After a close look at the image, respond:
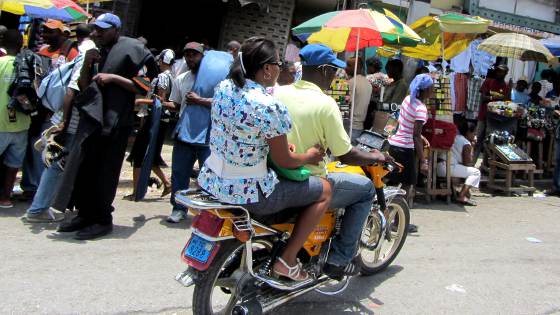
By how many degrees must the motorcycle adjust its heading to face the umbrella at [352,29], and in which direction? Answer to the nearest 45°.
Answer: approximately 45° to its left

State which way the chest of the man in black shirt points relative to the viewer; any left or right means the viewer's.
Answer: facing the viewer and to the left of the viewer

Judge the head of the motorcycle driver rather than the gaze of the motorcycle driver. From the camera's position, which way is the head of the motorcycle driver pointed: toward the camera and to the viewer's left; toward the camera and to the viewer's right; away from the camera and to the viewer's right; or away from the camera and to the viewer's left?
away from the camera and to the viewer's right

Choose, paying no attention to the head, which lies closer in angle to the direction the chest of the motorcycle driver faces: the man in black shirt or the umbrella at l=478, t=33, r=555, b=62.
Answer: the umbrella

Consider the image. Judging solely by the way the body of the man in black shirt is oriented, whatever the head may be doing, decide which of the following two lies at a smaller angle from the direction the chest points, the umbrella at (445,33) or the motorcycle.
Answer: the motorcycle

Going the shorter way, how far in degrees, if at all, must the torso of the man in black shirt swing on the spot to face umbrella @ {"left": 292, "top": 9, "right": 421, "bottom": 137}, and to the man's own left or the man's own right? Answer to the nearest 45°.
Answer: approximately 180°

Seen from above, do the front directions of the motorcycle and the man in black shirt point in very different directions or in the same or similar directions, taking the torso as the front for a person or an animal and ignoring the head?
very different directions

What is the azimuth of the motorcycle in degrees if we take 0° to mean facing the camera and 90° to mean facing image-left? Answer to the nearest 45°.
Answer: approximately 225°

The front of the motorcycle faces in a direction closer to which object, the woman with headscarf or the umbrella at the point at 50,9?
the woman with headscarf

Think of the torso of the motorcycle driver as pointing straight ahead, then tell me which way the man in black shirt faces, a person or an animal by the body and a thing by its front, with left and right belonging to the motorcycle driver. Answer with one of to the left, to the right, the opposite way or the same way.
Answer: the opposite way

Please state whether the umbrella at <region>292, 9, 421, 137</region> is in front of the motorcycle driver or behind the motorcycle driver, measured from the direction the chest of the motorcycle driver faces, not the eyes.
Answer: in front
